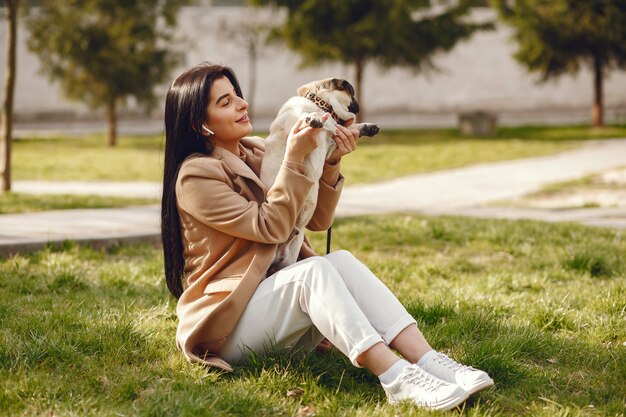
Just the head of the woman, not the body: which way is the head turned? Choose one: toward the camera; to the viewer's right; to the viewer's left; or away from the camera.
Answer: to the viewer's right

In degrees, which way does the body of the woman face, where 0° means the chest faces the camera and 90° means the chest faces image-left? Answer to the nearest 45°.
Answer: approximately 270°

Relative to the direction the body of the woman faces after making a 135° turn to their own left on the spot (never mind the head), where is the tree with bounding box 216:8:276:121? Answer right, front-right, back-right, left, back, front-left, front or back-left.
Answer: front-right
